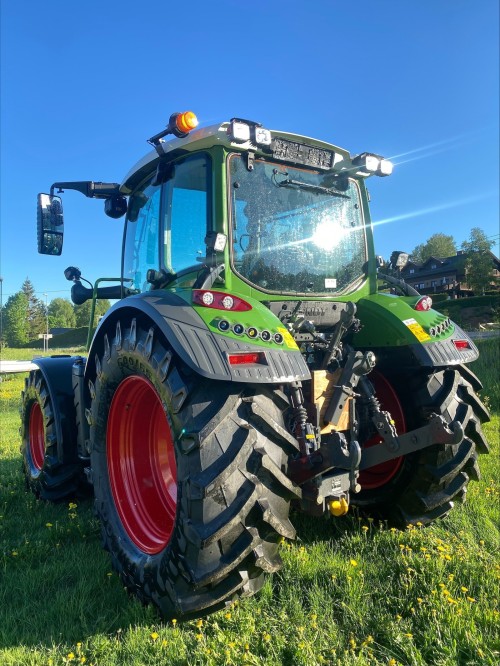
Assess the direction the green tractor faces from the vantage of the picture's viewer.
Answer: facing away from the viewer and to the left of the viewer

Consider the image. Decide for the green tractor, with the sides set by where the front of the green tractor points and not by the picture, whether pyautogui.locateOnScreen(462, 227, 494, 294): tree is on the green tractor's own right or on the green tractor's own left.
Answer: on the green tractor's own right

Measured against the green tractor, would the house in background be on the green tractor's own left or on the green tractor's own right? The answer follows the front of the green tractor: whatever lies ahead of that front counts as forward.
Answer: on the green tractor's own right
